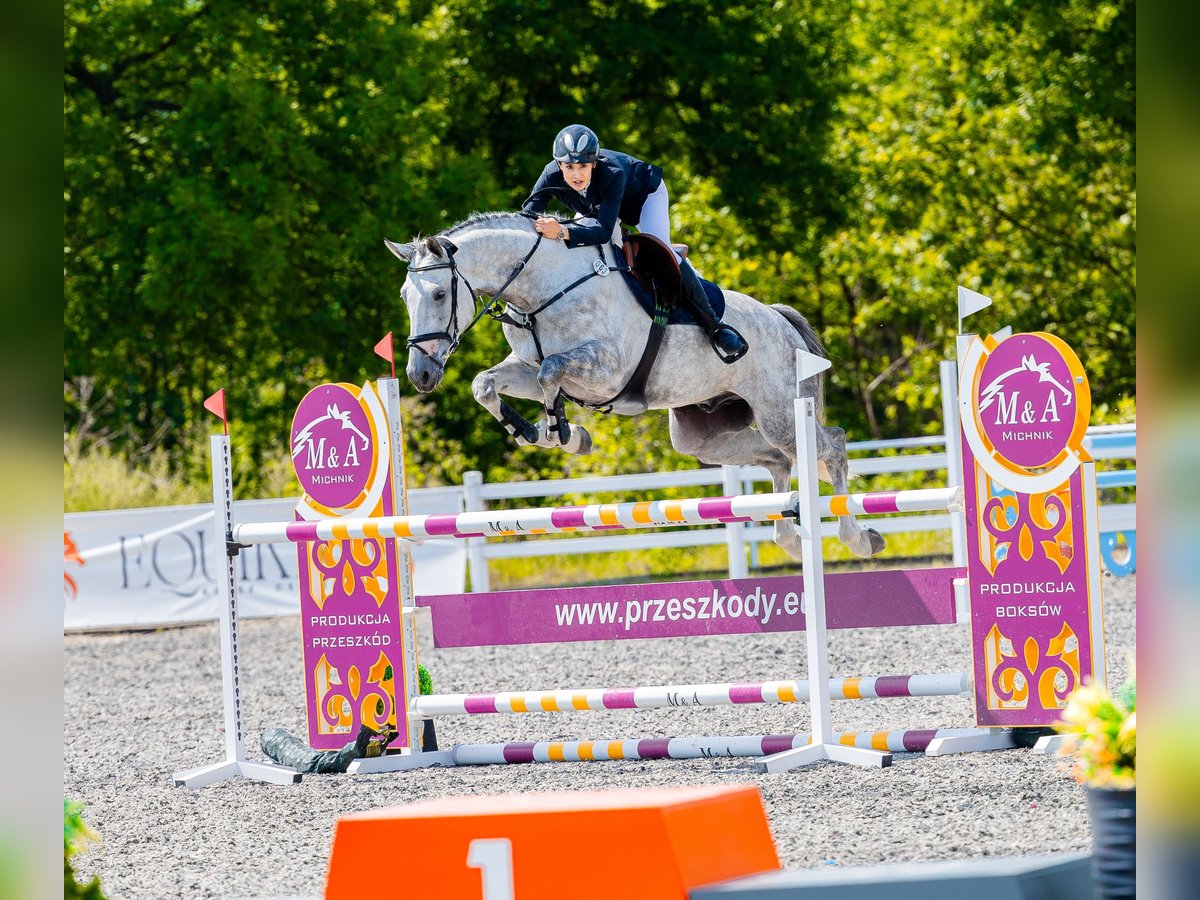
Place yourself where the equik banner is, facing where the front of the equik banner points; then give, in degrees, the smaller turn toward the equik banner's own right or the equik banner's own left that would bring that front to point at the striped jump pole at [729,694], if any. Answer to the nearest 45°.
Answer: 0° — it already faces it

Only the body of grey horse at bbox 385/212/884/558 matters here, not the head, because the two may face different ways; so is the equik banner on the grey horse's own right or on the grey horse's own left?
on the grey horse's own right

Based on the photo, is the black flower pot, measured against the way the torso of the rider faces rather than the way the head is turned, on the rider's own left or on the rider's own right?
on the rider's own left

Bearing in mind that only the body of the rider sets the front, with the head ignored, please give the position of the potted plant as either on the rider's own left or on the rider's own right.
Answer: on the rider's own left

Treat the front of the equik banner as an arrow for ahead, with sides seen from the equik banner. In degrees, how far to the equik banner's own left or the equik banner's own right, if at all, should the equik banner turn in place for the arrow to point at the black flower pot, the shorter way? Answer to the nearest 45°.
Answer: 0° — it already faces it

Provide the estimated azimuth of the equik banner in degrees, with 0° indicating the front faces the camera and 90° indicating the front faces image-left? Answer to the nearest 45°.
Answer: approximately 0°
